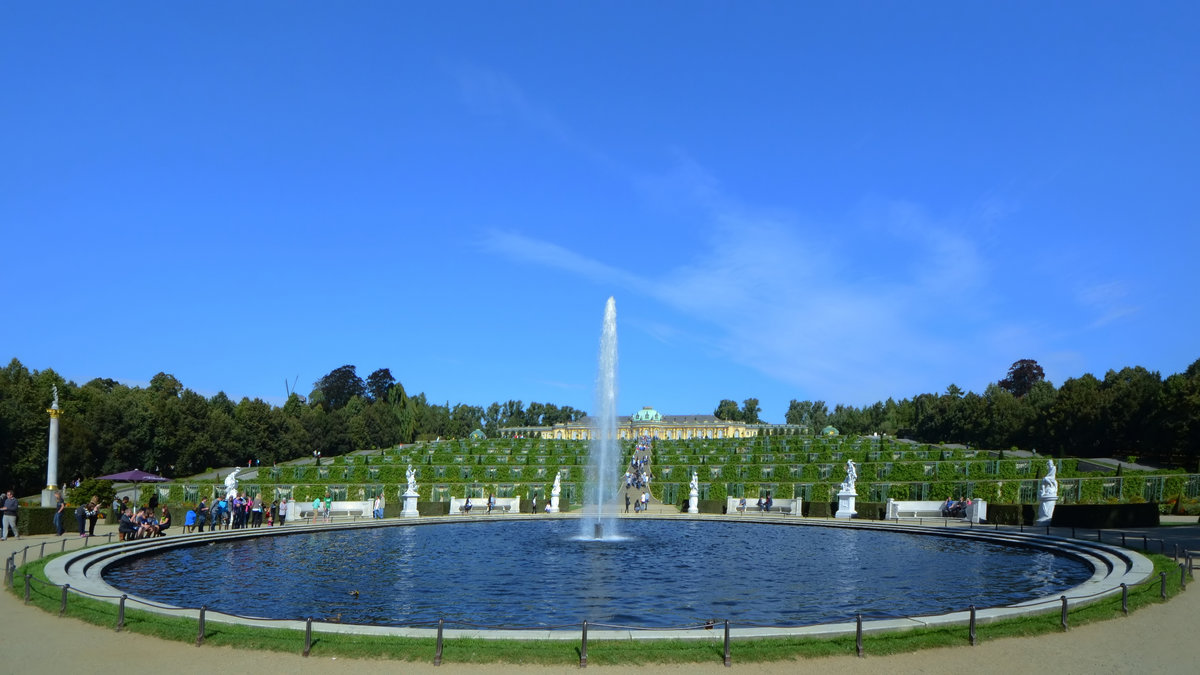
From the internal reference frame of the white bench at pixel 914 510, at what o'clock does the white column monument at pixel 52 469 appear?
The white column monument is roughly at 2 o'clock from the white bench.

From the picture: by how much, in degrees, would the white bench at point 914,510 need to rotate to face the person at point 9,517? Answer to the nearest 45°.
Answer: approximately 45° to its right

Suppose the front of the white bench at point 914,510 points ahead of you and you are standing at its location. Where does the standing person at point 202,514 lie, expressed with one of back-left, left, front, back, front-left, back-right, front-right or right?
front-right

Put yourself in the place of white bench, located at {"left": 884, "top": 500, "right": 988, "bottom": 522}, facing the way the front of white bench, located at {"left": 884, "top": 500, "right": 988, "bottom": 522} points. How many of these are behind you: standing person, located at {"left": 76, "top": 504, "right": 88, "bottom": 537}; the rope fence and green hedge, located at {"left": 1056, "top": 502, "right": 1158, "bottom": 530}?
0

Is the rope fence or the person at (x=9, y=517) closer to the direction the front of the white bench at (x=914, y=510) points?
the rope fence

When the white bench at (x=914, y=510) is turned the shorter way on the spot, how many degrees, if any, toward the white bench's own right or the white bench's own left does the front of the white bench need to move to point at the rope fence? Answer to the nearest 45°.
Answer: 0° — it already faces it

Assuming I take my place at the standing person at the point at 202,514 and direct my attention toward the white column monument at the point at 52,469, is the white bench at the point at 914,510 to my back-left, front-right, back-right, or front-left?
back-right

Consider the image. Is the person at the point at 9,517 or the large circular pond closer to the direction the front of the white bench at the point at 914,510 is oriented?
the large circular pond

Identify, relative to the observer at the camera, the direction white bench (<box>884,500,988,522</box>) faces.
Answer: facing the viewer

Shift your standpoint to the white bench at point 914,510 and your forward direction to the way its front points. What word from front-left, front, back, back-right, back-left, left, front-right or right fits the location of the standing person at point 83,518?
front-right

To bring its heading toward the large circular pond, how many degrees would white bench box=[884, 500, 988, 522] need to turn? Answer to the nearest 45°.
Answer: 0° — it already faces it

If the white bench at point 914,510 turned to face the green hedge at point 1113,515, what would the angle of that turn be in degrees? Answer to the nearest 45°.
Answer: approximately 45° to its left
